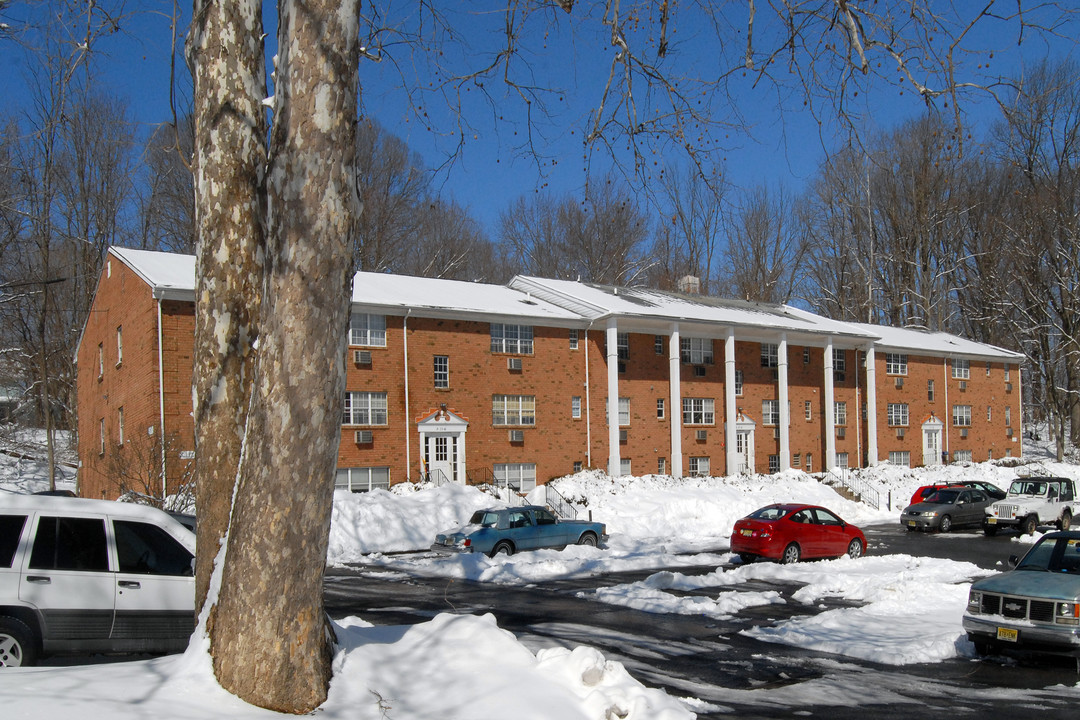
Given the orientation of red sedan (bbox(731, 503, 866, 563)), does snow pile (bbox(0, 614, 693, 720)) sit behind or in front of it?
behind

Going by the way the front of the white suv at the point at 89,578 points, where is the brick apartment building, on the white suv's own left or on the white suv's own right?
on the white suv's own left

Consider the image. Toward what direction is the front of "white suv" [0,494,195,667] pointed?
to the viewer's right

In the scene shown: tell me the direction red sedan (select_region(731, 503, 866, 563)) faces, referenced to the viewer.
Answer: facing away from the viewer and to the right of the viewer

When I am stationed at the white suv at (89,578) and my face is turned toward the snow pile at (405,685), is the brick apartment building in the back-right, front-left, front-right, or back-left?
back-left

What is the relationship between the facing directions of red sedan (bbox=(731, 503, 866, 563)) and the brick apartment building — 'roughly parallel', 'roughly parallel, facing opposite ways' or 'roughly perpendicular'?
roughly perpendicular

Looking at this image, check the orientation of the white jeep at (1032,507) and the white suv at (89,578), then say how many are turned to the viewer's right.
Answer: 1
